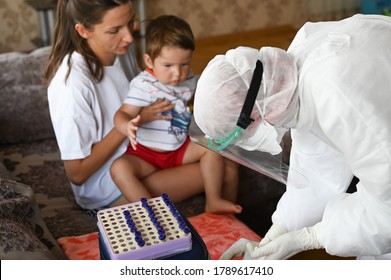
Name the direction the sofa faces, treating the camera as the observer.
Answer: facing the viewer and to the right of the viewer

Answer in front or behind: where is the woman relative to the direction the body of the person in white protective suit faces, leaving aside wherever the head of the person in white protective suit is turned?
in front

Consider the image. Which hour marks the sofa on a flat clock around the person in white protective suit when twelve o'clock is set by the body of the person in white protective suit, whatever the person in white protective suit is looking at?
The sofa is roughly at 1 o'clock from the person in white protective suit.

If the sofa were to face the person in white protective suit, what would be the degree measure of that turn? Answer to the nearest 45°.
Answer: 0° — it already faces them

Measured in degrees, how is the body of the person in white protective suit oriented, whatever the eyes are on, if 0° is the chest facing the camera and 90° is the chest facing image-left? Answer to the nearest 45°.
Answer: approximately 90°

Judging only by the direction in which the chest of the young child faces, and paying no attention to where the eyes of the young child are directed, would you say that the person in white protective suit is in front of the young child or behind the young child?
in front

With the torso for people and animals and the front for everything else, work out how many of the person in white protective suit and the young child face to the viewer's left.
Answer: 1

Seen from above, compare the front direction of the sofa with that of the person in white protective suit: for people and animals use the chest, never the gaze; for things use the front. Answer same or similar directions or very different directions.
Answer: very different directions

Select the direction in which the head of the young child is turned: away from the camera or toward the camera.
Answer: toward the camera
